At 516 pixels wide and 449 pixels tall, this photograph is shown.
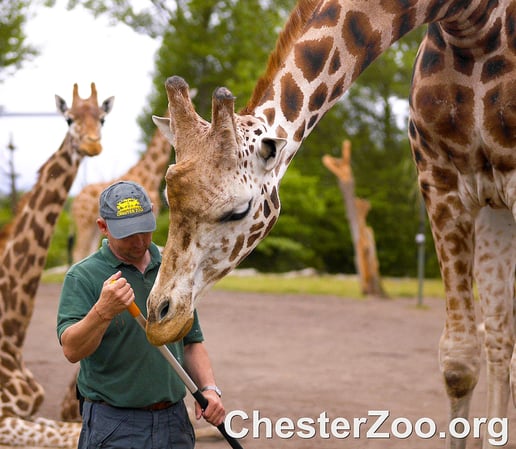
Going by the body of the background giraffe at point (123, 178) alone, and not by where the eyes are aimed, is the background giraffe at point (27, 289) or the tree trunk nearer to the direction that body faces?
the tree trunk

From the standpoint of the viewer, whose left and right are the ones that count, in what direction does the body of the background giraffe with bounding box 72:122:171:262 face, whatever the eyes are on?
facing to the right of the viewer

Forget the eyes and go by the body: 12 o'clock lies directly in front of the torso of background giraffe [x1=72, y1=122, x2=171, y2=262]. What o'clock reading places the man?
The man is roughly at 3 o'clock from the background giraffe.

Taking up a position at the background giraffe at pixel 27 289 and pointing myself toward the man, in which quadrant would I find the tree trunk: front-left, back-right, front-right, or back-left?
back-left

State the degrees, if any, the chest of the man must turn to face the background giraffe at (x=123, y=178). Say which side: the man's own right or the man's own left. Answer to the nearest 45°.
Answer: approximately 135° to the man's own left

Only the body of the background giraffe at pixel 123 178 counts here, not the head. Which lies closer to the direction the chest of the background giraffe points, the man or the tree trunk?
the tree trunk

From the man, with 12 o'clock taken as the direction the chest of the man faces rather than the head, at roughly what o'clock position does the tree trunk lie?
The tree trunk is roughly at 8 o'clock from the man.

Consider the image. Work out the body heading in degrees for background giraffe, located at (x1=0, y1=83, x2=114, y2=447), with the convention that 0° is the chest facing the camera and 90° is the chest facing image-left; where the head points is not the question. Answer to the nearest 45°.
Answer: approximately 315°
